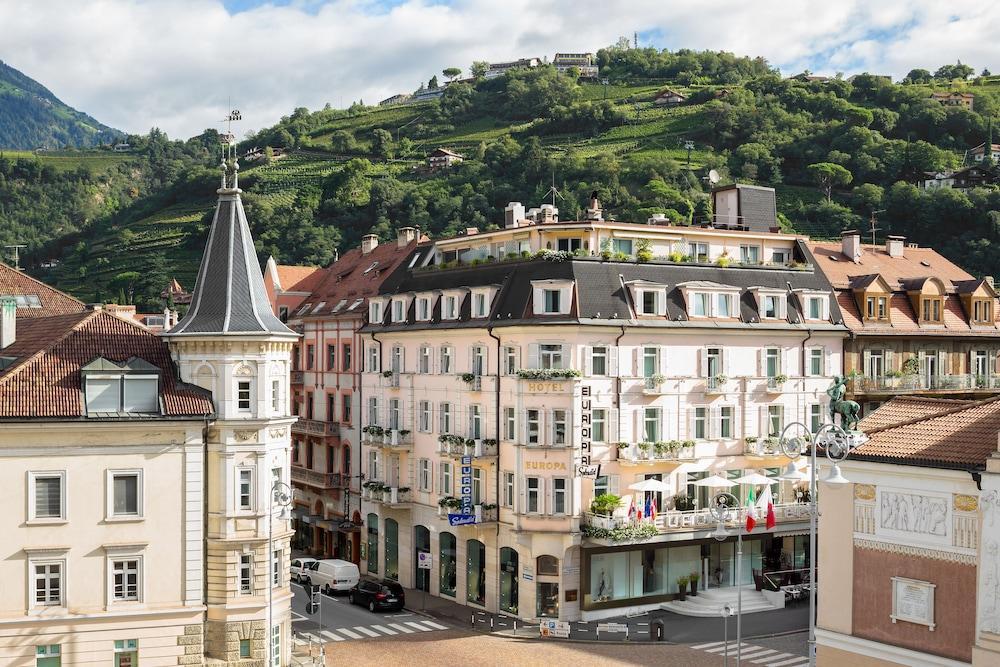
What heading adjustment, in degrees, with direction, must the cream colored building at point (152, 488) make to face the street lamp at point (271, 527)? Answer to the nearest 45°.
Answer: approximately 90° to its left

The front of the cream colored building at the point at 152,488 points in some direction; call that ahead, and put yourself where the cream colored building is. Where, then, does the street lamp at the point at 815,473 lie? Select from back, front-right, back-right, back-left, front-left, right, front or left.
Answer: front-left

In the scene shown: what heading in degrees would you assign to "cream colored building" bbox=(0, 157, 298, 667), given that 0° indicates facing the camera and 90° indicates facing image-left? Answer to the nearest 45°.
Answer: approximately 0°
